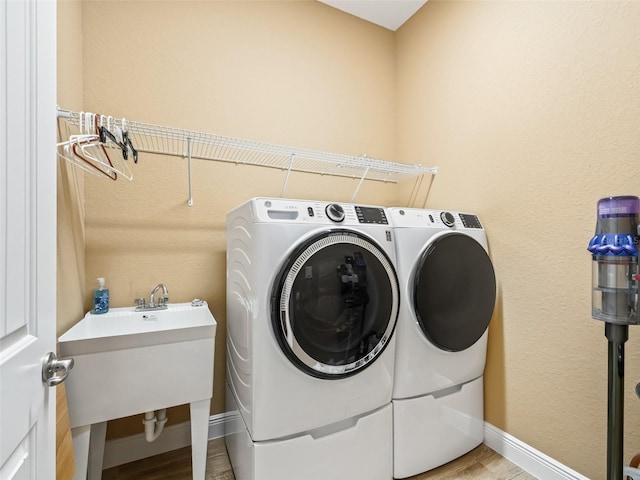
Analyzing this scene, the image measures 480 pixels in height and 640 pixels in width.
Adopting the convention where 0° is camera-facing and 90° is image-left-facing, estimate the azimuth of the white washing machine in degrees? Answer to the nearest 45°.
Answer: approximately 315°

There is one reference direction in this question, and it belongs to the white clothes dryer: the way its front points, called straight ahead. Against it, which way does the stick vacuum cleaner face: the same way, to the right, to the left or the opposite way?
to the right

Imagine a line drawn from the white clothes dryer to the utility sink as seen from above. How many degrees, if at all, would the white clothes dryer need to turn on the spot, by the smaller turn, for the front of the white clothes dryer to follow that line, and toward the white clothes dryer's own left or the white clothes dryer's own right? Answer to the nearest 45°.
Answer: approximately 90° to the white clothes dryer's own right

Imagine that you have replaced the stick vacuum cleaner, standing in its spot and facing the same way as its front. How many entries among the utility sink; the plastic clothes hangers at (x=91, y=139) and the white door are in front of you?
3

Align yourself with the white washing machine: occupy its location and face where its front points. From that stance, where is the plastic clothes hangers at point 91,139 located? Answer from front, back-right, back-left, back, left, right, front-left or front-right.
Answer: back-right

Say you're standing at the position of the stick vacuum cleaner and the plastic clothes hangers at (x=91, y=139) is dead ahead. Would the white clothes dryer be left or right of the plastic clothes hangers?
right

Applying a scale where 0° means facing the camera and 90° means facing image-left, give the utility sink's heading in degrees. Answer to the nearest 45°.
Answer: approximately 0°

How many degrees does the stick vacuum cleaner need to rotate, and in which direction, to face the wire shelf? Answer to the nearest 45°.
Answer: approximately 45° to its right
